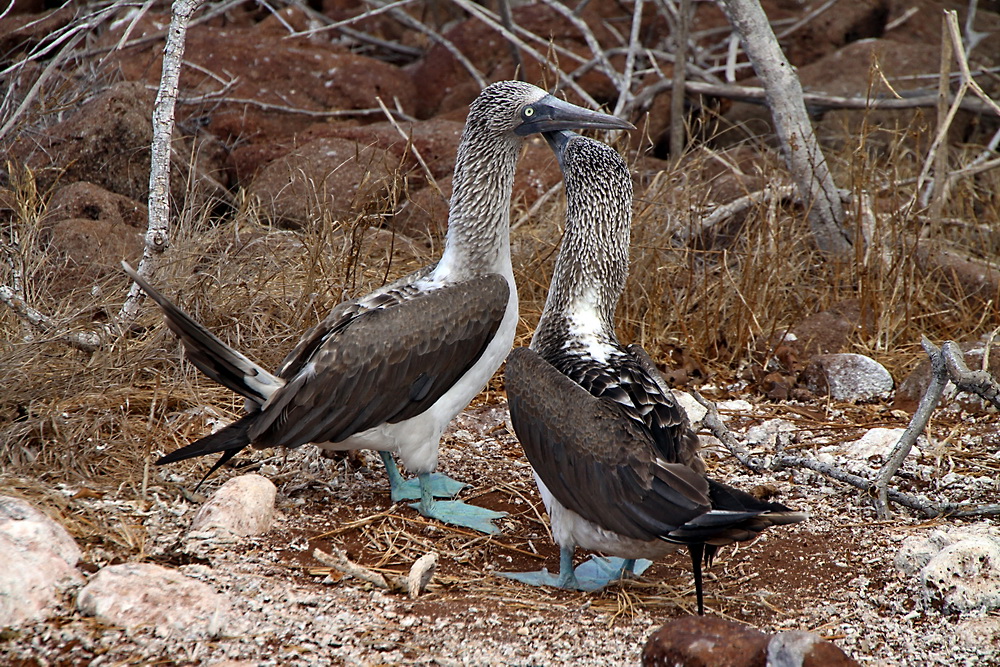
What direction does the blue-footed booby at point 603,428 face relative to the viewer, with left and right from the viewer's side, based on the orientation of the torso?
facing away from the viewer and to the left of the viewer

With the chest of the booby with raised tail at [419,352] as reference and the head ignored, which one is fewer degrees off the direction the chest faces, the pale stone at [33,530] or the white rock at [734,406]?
the white rock

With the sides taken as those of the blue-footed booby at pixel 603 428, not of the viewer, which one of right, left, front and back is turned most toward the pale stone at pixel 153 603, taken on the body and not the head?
left

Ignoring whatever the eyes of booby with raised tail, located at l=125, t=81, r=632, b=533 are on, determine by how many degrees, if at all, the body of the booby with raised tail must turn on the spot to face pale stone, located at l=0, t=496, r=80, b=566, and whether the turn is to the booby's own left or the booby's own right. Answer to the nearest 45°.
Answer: approximately 135° to the booby's own right

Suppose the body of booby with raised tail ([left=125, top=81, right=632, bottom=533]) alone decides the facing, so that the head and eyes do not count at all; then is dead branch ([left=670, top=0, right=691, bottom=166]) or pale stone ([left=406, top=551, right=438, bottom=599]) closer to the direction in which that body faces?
the dead branch

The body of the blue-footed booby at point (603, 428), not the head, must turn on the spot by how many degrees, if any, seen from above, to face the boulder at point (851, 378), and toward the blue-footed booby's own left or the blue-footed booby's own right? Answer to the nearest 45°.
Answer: approximately 90° to the blue-footed booby's own right

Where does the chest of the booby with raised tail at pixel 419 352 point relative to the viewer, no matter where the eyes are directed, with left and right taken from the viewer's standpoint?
facing to the right of the viewer

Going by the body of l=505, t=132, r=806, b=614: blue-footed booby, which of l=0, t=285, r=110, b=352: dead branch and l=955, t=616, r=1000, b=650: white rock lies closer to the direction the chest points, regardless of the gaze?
the dead branch

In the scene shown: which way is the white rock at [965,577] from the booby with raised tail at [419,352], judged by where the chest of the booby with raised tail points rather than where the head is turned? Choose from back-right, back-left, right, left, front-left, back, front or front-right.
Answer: front-right

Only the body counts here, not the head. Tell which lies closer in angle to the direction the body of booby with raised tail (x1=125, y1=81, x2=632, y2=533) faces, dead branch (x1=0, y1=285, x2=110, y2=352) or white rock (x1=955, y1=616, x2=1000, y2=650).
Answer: the white rock

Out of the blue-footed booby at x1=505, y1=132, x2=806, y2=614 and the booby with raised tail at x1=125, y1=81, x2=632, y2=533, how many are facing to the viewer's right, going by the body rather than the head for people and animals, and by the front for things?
1

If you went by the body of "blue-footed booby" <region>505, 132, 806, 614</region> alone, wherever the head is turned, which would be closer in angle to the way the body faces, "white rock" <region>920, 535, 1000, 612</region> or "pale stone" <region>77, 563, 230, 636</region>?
the pale stone

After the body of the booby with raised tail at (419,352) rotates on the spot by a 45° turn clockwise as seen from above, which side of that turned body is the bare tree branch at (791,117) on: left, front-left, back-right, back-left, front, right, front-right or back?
left

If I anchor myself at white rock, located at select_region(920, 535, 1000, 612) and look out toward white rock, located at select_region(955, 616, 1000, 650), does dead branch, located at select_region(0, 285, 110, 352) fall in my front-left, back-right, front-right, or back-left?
back-right
